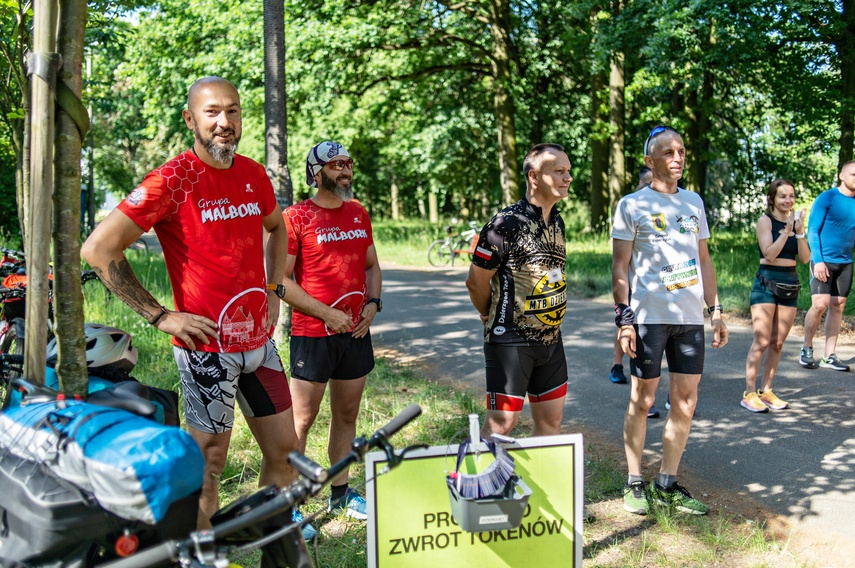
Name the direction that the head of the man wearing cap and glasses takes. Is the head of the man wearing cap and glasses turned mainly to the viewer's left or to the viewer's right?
to the viewer's right

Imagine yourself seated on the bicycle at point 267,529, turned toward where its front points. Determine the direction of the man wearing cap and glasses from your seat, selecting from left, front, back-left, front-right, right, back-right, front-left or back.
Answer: back-left

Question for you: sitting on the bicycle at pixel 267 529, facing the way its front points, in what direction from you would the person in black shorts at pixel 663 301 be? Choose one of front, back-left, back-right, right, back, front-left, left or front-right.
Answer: left

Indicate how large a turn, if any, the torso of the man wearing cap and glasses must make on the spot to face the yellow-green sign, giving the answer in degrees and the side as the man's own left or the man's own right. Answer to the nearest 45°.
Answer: approximately 45° to the man's own right

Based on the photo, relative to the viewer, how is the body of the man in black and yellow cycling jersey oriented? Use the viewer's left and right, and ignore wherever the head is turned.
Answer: facing the viewer and to the right of the viewer

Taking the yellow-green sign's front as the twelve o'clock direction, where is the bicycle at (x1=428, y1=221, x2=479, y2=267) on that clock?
The bicycle is roughly at 6 o'clock from the yellow-green sign.

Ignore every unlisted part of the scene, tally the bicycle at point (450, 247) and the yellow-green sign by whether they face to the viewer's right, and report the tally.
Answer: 1

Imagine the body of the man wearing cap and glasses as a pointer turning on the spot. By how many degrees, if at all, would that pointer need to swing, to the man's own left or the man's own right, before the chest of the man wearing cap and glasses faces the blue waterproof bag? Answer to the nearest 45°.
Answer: approximately 45° to the man's own right

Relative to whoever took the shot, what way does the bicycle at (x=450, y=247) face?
facing to the right of the viewer

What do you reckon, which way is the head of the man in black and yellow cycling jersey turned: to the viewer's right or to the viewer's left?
to the viewer's right
